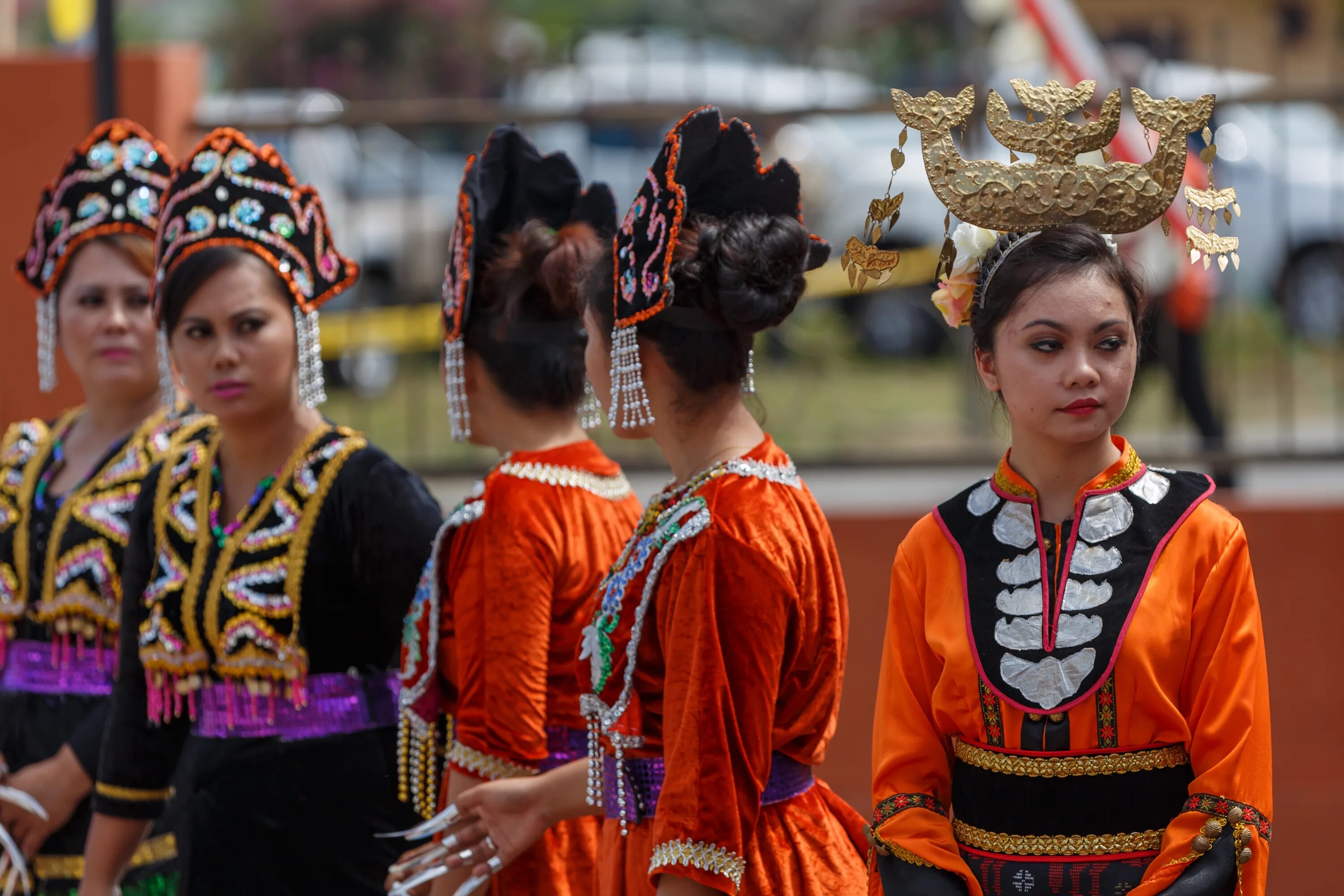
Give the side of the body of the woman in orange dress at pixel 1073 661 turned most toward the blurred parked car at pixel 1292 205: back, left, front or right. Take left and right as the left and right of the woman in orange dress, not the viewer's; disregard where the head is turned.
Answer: back

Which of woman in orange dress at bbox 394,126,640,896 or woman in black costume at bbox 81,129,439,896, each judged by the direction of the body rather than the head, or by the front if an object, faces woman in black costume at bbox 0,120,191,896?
the woman in orange dress

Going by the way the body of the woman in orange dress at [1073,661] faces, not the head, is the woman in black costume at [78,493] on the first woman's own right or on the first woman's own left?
on the first woman's own right

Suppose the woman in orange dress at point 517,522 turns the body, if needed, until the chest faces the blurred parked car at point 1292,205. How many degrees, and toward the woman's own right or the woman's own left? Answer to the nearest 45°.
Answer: approximately 90° to the woman's own right

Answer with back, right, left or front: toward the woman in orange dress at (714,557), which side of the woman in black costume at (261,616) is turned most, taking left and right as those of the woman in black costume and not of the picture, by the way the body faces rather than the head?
left

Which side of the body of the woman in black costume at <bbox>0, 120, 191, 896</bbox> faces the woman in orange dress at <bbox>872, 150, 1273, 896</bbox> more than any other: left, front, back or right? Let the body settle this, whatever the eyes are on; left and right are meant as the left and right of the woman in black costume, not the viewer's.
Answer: left

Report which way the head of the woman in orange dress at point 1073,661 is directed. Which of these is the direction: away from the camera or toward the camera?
toward the camera

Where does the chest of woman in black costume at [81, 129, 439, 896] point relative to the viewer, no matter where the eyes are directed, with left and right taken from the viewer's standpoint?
facing the viewer and to the left of the viewer

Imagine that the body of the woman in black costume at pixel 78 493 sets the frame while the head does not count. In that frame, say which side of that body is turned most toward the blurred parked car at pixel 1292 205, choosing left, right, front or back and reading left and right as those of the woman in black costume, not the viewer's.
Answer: back

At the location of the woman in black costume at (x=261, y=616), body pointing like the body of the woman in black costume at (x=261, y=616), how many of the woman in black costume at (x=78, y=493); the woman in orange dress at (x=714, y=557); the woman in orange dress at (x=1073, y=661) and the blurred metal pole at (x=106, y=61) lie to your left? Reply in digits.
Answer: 2

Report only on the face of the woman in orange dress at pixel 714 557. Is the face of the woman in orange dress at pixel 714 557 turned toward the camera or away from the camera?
away from the camera

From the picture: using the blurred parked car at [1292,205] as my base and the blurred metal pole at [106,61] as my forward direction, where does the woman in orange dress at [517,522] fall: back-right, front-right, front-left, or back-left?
front-left

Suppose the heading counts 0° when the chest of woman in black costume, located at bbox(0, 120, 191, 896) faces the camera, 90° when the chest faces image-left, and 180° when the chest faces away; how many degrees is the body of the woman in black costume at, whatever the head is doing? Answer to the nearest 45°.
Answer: approximately 45°

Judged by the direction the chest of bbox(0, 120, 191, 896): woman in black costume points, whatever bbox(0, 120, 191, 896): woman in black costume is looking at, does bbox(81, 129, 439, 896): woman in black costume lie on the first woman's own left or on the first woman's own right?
on the first woman's own left

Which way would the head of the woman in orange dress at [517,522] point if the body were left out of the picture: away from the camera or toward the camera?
away from the camera

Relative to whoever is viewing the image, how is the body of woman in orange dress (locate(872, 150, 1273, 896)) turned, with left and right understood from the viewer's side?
facing the viewer
